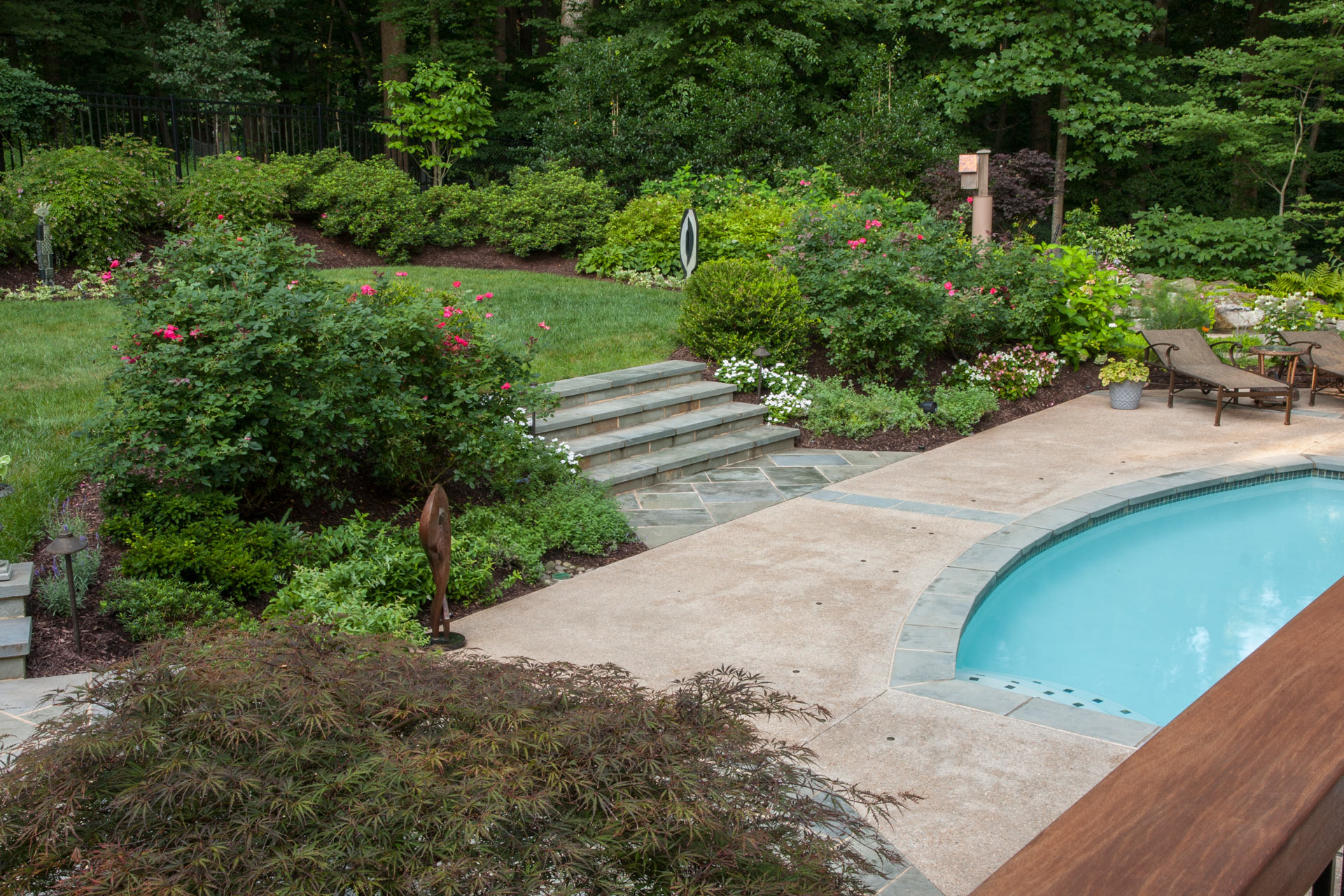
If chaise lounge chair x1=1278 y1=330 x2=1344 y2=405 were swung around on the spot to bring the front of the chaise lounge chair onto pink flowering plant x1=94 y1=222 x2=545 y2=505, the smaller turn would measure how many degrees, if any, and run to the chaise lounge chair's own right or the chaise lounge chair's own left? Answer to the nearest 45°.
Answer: approximately 90° to the chaise lounge chair's own right

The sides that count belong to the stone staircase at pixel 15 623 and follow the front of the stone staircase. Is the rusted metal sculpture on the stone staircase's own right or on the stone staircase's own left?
on the stone staircase's own left

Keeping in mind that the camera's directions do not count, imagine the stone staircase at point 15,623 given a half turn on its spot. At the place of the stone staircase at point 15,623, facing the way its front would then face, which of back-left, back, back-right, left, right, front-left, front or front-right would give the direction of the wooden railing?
back

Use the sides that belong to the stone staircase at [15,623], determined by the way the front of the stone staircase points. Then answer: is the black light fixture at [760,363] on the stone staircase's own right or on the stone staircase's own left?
on the stone staircase's own left

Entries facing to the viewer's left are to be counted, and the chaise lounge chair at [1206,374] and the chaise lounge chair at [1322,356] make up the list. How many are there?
0

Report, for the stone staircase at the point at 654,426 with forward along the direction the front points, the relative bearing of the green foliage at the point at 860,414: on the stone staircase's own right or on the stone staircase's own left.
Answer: on the stone staircase's own left

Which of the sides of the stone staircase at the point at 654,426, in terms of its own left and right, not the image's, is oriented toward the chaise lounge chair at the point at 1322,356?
left

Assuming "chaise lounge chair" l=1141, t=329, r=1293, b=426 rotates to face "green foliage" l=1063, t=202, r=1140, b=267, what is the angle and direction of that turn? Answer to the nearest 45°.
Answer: approximately 135° to its left

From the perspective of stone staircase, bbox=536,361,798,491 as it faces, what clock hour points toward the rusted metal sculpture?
The rusted metal sculpture is roughly at 2 o'clock from the stone staircase.

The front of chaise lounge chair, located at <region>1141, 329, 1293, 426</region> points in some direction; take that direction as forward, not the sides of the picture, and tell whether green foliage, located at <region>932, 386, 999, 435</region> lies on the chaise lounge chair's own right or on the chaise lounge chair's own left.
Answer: on the chaise lounge chair's own right

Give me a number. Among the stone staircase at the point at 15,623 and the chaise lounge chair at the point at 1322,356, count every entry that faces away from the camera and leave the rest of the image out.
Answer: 0

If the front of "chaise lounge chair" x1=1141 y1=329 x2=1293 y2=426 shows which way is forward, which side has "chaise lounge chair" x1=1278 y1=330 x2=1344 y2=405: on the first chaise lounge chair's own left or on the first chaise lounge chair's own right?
on the first chaise lounge chair's own left

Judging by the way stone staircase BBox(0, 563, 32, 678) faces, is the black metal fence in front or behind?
behind

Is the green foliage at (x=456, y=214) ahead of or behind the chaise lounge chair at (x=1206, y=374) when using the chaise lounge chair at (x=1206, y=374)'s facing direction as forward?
behind
